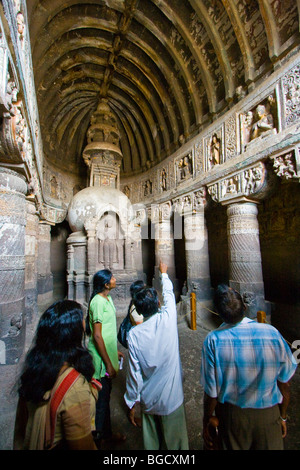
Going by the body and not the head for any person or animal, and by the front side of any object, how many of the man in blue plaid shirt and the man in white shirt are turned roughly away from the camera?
2

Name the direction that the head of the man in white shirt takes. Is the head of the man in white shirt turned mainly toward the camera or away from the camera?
away from the camera

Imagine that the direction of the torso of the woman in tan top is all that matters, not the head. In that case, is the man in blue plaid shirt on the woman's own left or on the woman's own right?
on the woman's own right

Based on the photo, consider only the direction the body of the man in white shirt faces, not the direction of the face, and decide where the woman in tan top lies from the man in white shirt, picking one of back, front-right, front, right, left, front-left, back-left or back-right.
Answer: back-left

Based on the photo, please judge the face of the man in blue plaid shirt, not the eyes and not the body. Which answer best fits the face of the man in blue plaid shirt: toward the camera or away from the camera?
away from the camera

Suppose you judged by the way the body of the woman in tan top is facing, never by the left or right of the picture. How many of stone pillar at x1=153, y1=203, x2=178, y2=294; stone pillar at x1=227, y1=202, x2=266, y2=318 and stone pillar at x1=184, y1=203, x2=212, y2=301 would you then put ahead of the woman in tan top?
3

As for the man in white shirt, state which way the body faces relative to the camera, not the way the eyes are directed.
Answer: away from the camera

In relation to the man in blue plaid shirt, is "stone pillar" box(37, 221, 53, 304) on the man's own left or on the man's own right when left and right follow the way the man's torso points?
on the man's own left

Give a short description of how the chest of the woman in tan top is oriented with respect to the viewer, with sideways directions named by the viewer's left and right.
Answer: facing away from the viewer and to the right of the viewer

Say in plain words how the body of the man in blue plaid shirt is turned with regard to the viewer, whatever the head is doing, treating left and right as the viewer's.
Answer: facing away from the viewer
